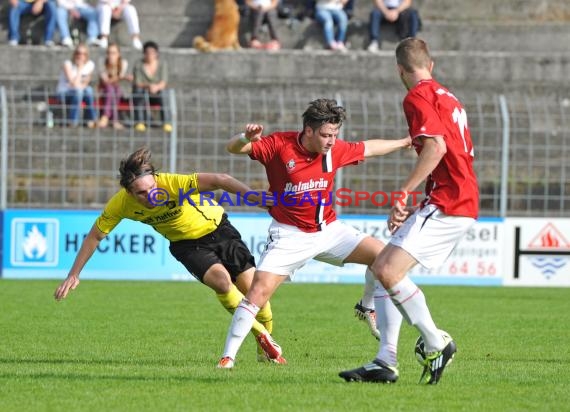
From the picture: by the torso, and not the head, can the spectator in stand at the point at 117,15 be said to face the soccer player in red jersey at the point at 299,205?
yes

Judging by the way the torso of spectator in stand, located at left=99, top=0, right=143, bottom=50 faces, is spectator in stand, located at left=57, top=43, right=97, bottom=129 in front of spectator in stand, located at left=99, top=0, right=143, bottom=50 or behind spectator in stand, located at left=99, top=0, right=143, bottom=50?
in front

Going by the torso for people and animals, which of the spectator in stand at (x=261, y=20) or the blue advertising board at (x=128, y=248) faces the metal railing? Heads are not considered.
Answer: the spectator in stand

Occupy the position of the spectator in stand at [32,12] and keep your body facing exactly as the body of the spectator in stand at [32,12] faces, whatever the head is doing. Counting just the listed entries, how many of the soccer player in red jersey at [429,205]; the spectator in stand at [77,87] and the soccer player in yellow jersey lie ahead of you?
3

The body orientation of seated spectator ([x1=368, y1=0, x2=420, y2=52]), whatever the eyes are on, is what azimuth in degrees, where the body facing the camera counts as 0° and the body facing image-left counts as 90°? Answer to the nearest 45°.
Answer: approximately 0°

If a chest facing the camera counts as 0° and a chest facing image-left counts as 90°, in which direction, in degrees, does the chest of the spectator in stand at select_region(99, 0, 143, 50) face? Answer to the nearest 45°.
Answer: approximately 0°

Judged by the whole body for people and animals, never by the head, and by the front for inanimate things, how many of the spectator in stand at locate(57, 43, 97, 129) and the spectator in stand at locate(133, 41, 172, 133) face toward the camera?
2

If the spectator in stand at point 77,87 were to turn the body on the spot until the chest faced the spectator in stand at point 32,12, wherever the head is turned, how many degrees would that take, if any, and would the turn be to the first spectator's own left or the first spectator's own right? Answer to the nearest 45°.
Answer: approximately 180°

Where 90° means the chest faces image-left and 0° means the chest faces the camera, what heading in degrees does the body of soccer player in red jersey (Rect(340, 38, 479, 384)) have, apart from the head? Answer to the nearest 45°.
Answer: approximately 90°
